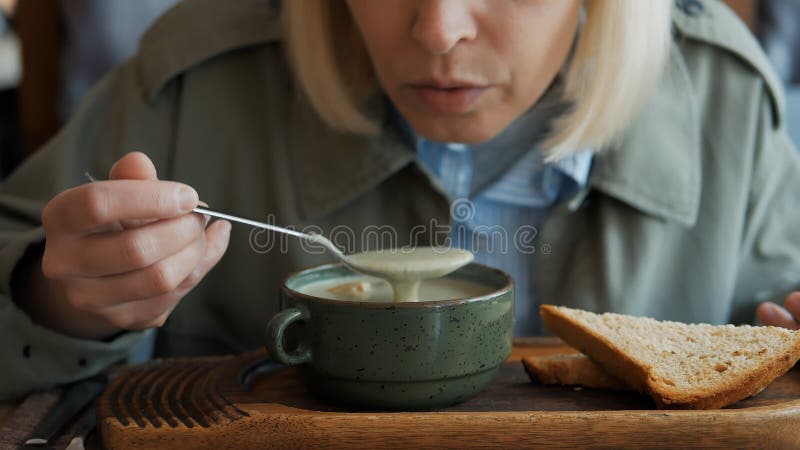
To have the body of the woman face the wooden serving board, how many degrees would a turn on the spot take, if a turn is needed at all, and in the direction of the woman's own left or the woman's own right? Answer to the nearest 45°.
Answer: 0° — they already face it

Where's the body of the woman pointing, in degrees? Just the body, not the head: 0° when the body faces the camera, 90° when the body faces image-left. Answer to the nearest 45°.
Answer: approximately 0°
